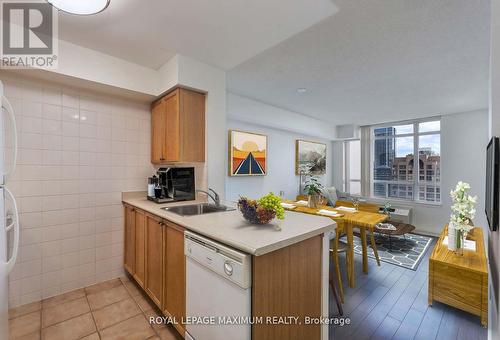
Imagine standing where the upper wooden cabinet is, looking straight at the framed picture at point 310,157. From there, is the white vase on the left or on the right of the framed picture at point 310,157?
right

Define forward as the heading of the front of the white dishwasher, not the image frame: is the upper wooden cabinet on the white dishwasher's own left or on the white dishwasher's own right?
on the white dishwasher's own right

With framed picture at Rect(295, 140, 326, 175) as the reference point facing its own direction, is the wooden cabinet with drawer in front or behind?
in front

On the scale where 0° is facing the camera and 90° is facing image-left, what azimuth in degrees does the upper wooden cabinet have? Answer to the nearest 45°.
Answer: approximately 45°

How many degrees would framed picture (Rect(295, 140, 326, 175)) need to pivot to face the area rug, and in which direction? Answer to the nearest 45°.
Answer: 0° — it already faces it

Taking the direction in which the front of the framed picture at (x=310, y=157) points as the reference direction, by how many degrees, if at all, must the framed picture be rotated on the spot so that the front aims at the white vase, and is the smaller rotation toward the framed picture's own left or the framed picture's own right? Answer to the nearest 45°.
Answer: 0° — it already faces it

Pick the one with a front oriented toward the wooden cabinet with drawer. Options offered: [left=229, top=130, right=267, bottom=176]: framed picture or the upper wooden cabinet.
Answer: the framed picture

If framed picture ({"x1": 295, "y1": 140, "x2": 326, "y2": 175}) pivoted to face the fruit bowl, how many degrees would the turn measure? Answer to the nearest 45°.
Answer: approximately 45° to its right

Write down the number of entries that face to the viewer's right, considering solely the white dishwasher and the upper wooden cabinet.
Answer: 0

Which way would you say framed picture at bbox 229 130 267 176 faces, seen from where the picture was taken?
facing the viewer and to the right of the viewer

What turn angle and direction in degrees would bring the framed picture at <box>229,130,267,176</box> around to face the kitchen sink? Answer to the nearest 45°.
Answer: approximately 45° to its right

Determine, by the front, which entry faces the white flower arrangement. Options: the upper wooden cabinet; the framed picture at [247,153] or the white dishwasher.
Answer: the framed picture

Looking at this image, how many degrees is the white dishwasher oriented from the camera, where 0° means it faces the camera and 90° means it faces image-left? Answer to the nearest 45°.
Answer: approximately 45°

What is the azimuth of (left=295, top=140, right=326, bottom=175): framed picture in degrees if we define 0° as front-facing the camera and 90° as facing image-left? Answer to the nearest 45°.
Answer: approximately 315°

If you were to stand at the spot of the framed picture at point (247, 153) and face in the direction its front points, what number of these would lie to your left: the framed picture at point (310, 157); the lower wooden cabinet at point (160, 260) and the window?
2

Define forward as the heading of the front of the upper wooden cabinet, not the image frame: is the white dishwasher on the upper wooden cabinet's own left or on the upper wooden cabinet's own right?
on the upper wooden cabinet's own left

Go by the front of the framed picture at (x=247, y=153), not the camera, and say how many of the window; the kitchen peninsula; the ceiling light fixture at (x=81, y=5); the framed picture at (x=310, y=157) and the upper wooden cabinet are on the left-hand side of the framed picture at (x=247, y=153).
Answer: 2

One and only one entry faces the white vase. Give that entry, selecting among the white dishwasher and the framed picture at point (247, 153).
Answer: the framed picture
